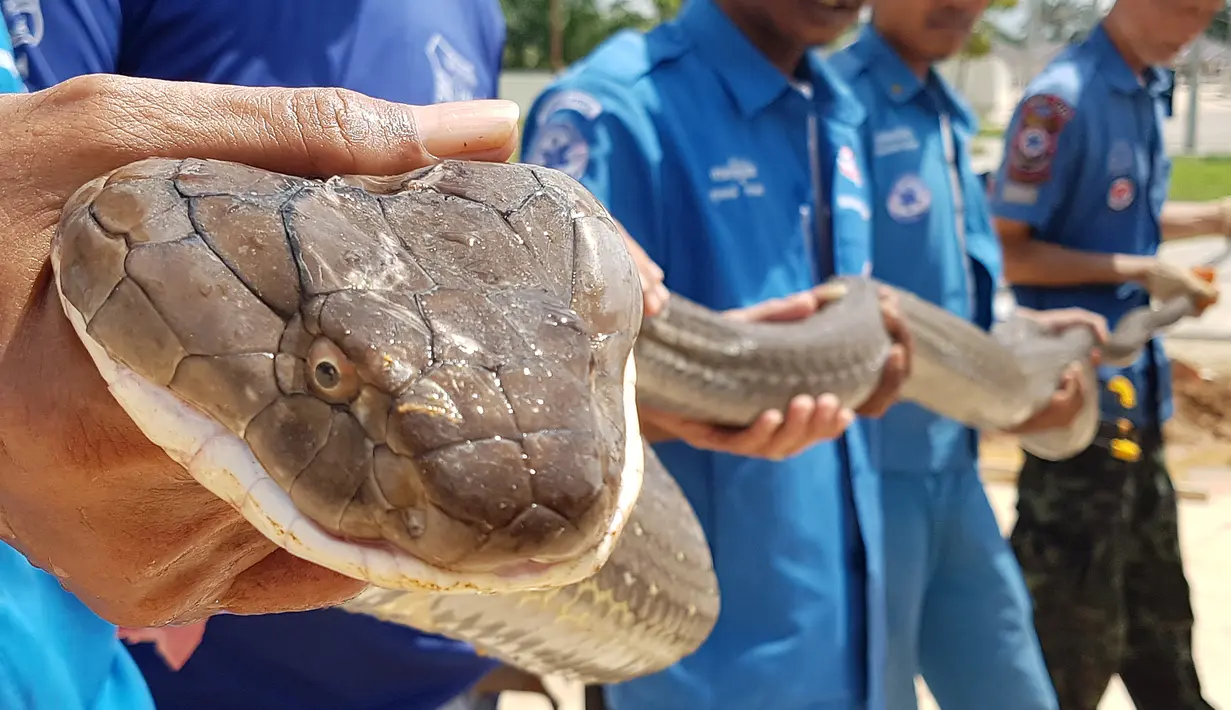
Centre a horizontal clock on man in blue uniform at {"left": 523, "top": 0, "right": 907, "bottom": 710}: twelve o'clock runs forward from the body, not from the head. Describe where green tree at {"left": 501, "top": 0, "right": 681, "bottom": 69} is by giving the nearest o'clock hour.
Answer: The green tree is roughly at 7 o'clock from the man in blue uniform.

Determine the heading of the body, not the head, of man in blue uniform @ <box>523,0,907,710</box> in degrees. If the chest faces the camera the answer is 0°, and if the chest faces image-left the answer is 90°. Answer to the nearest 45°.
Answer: approximately 315°

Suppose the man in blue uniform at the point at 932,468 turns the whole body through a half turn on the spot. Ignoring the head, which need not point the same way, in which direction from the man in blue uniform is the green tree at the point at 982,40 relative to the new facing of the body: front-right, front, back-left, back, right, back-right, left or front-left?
front-right

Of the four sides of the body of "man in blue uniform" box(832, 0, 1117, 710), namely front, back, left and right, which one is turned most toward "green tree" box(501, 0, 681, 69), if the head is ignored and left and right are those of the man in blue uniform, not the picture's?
back

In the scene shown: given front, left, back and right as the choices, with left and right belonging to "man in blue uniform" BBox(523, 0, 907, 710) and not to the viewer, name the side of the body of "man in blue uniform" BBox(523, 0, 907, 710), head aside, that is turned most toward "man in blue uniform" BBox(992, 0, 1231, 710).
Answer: left

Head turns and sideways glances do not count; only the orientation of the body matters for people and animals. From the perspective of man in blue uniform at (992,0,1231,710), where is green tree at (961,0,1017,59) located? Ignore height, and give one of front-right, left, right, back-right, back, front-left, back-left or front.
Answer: back-left

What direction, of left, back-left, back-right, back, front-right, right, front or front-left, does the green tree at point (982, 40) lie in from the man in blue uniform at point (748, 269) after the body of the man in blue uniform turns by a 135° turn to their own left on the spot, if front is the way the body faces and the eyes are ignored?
front

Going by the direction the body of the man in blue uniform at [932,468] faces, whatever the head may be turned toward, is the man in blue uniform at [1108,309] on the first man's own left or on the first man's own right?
on the first man's own left

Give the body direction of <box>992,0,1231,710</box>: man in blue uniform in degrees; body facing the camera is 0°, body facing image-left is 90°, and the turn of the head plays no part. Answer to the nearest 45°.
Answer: approximately 315°
